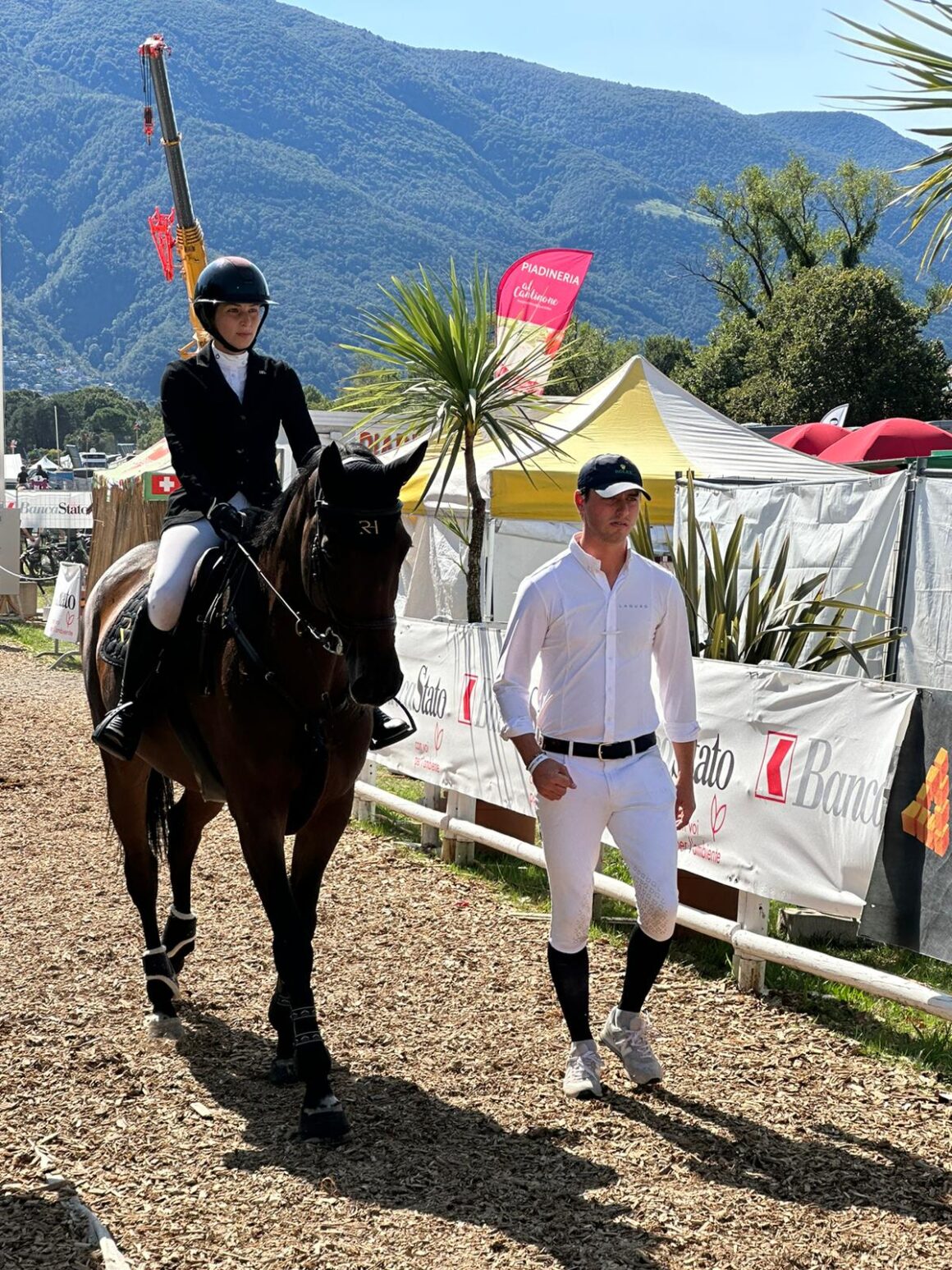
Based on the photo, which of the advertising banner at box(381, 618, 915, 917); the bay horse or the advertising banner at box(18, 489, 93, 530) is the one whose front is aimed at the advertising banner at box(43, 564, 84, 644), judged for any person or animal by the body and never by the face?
the advertising banner at box(18, 489, 93, 530)

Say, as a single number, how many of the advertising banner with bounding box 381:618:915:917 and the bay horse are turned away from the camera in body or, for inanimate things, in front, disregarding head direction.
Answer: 0

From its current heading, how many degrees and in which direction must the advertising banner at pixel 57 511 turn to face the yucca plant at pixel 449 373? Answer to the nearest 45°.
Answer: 0° — it already faces it

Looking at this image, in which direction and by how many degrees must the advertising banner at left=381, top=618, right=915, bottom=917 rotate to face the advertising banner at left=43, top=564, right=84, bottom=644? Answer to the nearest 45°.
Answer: approximately 90° to its right

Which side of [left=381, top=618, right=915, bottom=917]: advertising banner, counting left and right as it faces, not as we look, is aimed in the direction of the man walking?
front

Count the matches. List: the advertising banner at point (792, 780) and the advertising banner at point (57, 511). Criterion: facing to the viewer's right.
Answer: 0

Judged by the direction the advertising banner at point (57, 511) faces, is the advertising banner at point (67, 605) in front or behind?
in front

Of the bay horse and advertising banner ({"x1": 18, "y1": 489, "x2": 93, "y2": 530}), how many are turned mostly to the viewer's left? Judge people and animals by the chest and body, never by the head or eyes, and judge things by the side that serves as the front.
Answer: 0

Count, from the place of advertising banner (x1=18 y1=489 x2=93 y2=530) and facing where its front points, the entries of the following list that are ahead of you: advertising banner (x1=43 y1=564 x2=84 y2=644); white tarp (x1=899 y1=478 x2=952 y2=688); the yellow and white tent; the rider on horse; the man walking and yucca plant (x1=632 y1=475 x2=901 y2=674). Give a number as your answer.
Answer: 6

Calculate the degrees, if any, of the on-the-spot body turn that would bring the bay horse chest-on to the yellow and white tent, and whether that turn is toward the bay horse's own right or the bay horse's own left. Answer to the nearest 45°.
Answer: approximately 135° to the bay horse's own left

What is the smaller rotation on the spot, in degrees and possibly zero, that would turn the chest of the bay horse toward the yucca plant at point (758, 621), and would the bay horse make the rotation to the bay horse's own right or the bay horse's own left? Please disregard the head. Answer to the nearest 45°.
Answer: approximately 90° to the bay horse's own left

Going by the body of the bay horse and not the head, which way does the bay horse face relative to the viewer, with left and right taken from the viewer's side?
facing the viewer and to the right of the viewer

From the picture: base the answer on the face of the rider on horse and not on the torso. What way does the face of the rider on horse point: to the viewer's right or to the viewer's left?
to the viewer's right

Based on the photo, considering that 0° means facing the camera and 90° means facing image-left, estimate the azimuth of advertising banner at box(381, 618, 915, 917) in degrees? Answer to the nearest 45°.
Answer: approximately 45°

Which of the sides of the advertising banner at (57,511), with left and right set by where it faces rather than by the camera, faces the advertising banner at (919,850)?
front

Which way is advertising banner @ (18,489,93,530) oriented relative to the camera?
toward the camera
